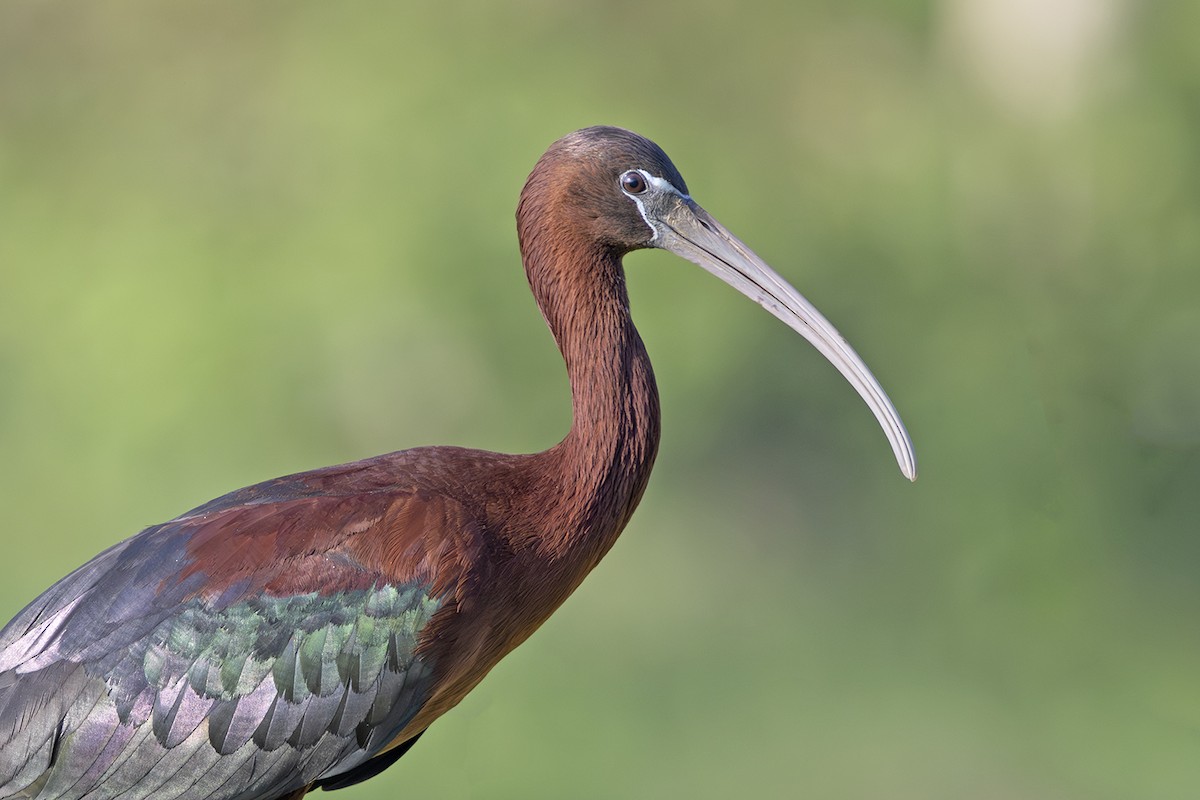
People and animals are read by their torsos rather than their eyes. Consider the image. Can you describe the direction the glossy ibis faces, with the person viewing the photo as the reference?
facing to the right of the viewer
